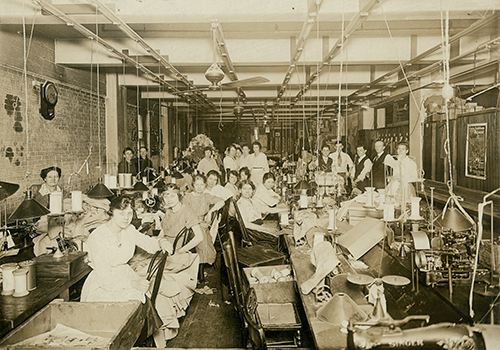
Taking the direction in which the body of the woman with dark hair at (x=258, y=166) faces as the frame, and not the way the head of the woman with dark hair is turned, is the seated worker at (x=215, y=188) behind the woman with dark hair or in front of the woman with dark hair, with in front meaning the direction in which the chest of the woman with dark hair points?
in front

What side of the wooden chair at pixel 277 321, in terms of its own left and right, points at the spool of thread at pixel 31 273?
back

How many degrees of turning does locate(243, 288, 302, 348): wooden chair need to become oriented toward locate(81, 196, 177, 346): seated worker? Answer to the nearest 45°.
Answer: approximately 180°

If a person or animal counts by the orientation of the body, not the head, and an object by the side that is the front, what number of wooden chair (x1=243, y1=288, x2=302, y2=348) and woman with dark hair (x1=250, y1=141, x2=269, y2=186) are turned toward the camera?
1

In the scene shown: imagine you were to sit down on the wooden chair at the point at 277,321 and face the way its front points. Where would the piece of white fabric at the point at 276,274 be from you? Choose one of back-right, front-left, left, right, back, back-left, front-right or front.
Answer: left

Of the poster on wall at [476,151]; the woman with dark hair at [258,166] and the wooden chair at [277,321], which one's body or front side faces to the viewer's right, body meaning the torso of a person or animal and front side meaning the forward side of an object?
the wooden chair

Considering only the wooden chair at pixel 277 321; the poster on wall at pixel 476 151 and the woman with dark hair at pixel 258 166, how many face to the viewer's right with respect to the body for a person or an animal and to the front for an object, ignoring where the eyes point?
1

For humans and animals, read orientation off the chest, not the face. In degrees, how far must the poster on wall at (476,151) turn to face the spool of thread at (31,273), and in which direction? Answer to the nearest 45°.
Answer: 0° — it already faces it

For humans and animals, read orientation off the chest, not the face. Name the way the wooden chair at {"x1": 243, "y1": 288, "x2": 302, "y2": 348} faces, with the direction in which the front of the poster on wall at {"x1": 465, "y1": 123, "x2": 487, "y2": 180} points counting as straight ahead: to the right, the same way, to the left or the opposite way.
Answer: the opposite way

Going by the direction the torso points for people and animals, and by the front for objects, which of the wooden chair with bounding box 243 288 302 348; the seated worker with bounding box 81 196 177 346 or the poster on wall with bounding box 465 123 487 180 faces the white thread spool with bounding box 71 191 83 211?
the poster on wall

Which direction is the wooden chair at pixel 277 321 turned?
to the viewer's right

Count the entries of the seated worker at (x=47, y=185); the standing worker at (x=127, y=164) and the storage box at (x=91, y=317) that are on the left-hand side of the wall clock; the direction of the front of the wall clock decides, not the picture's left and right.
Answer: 1

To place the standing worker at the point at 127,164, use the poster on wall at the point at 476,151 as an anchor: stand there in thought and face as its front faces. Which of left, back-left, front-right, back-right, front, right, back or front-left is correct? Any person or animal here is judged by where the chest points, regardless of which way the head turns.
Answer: front-right
